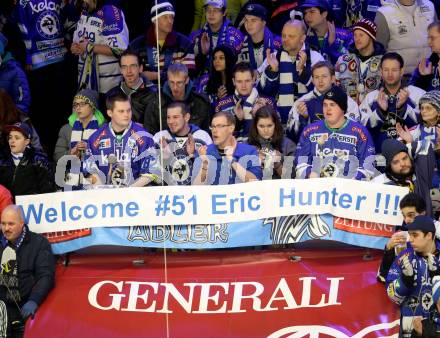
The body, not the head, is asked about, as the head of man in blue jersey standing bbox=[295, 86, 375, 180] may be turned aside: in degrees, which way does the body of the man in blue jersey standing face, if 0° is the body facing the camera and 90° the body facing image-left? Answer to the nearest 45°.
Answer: approximately 0°

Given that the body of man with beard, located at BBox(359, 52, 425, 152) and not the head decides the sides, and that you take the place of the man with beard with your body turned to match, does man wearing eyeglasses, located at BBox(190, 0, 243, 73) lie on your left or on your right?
on your right

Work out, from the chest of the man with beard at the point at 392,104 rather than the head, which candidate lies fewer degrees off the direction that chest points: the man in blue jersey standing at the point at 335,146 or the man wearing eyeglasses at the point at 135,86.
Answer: the man in blue jersey standing

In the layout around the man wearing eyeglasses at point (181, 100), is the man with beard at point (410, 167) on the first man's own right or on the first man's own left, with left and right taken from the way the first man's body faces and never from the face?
on the first man's own left
